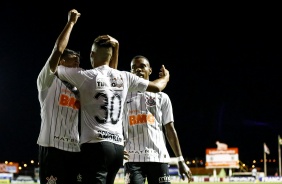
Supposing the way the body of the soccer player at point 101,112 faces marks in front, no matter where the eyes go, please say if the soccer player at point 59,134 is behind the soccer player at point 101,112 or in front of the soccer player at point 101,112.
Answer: in front

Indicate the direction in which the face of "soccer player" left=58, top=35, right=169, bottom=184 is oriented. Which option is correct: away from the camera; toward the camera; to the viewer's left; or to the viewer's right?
away from the camera

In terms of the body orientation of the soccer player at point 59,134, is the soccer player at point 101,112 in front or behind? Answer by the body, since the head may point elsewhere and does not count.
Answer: in front

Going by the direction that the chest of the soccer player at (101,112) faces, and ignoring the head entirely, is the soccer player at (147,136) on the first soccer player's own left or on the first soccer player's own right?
on the first soccer player's own right

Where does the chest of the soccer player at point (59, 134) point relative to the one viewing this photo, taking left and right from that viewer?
facing the viewer and to the right of the viewer

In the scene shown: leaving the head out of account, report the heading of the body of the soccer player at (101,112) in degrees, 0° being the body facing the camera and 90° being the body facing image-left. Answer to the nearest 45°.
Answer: approximately 135°

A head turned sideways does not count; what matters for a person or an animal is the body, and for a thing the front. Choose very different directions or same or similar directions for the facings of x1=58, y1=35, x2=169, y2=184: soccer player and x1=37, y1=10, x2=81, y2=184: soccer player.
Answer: very different directions
